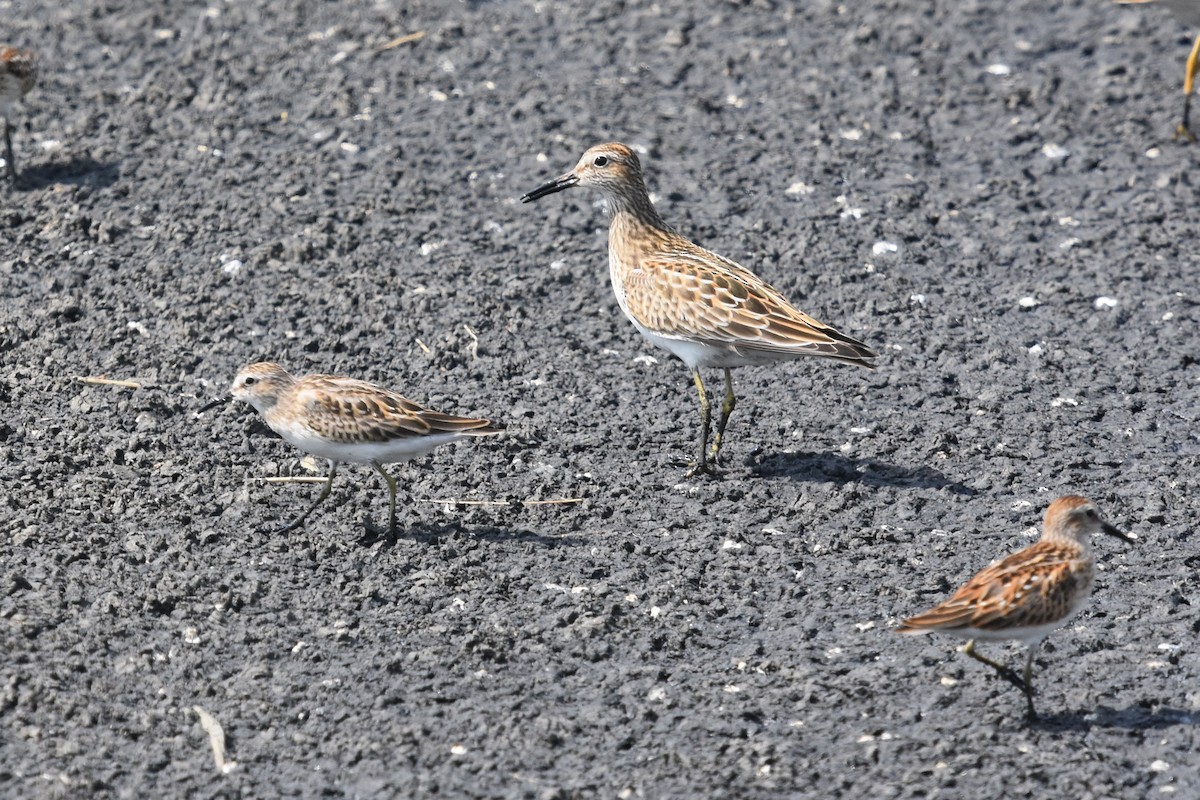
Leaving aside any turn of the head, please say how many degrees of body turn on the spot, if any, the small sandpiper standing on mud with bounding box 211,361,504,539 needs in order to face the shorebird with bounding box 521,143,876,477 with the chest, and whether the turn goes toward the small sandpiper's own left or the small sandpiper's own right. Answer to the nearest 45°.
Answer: approximately 135° to the small sandpiper's own right

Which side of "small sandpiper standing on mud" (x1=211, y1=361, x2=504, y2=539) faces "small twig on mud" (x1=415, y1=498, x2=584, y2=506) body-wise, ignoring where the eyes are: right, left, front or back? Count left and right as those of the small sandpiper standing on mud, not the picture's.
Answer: back

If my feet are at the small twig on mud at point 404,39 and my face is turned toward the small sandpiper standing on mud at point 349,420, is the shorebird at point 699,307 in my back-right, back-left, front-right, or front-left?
front-left

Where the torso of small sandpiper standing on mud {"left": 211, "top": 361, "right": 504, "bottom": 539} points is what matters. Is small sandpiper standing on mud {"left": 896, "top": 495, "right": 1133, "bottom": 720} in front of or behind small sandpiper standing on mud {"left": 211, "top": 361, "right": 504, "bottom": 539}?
behind

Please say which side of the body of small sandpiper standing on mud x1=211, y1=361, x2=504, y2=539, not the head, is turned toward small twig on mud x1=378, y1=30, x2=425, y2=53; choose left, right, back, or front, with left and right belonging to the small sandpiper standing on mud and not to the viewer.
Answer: right

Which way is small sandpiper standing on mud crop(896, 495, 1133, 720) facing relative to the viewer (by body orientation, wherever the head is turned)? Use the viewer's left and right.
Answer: facing to the right of the viewer

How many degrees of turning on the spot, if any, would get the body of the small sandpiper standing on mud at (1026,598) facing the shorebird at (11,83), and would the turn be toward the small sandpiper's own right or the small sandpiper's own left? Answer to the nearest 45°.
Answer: approximately 135° to the small sandpiper's own left

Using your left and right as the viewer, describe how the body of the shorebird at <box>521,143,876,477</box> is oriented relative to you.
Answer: facing to the left of the viewer

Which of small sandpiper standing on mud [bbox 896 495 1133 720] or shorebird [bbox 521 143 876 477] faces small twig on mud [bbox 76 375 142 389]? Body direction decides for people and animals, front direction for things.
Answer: the shorebird

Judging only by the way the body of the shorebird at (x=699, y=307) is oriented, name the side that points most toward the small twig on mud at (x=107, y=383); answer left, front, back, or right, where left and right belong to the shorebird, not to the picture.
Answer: front

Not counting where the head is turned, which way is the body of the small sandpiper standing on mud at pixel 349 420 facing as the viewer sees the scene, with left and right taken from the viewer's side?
facing to the left of the viewer

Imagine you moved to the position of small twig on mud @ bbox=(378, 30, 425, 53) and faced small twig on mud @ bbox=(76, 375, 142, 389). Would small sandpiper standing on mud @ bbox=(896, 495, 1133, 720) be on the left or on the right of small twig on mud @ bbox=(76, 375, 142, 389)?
left
